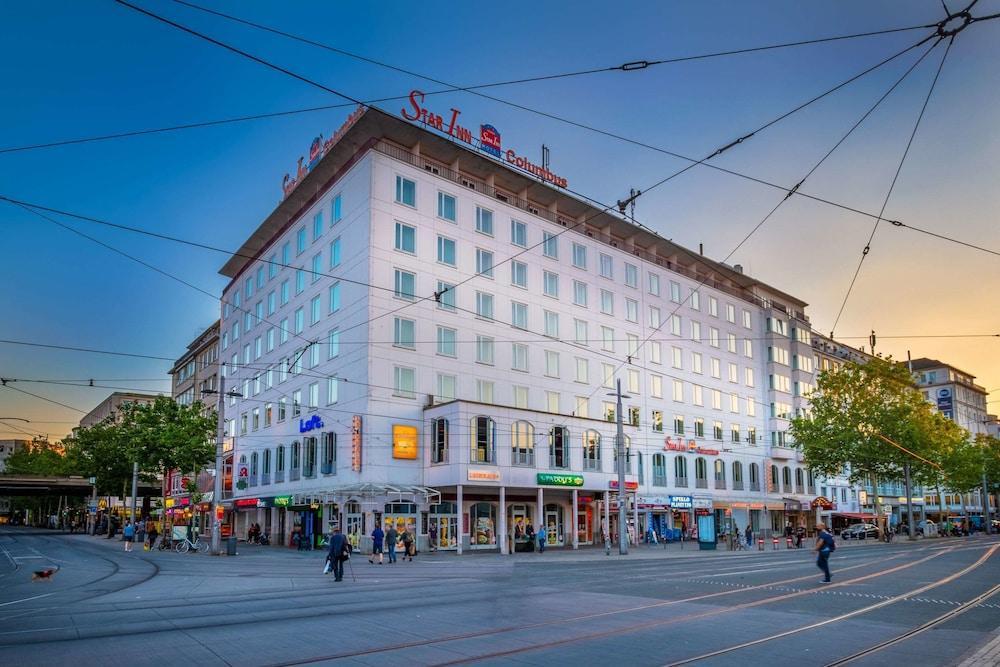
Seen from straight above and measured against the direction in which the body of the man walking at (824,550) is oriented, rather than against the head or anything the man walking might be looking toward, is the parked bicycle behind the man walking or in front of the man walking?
in front

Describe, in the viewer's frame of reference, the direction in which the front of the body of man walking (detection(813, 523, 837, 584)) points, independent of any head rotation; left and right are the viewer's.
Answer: facing to the left of the viewer
